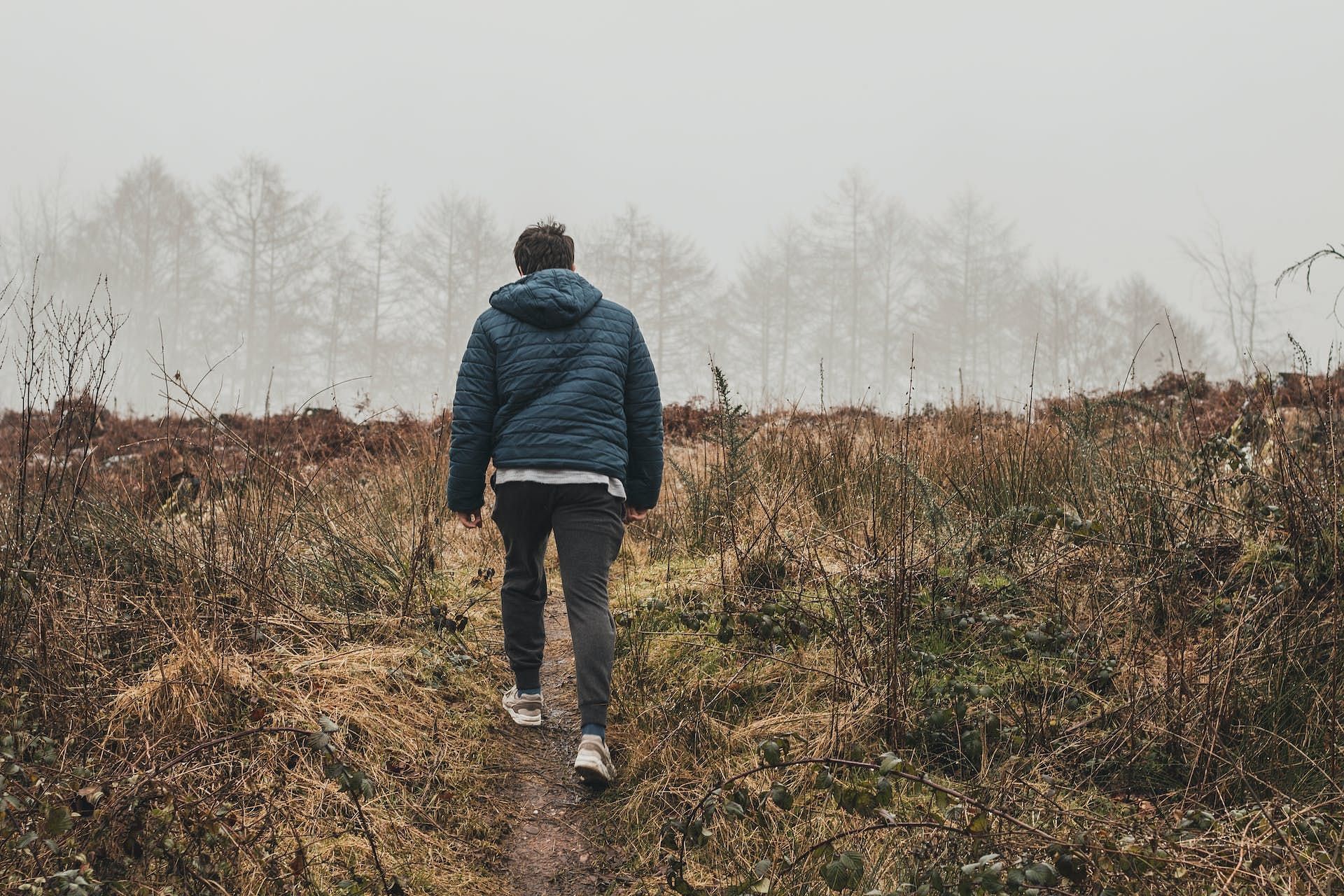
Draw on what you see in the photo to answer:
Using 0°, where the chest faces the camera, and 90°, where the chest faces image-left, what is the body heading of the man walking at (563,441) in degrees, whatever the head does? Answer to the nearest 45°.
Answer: approximately 180°

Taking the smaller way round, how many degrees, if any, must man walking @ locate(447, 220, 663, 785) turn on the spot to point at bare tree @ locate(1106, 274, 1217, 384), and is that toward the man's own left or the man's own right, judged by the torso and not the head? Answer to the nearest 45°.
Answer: approximately 45° to the man's own right

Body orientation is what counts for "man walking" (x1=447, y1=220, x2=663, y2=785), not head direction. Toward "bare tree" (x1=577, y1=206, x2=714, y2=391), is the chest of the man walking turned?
yes

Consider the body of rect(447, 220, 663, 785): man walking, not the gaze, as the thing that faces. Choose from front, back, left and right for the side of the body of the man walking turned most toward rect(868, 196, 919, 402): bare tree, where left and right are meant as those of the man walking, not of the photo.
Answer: front

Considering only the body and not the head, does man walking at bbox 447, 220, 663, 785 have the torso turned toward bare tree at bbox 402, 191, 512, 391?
yes

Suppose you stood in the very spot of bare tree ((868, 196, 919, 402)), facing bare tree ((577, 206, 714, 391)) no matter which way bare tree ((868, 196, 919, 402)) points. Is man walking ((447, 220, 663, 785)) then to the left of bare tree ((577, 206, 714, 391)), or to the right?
left

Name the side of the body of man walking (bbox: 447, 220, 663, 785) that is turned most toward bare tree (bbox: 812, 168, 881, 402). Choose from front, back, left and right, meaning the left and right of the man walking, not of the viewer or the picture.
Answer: front
